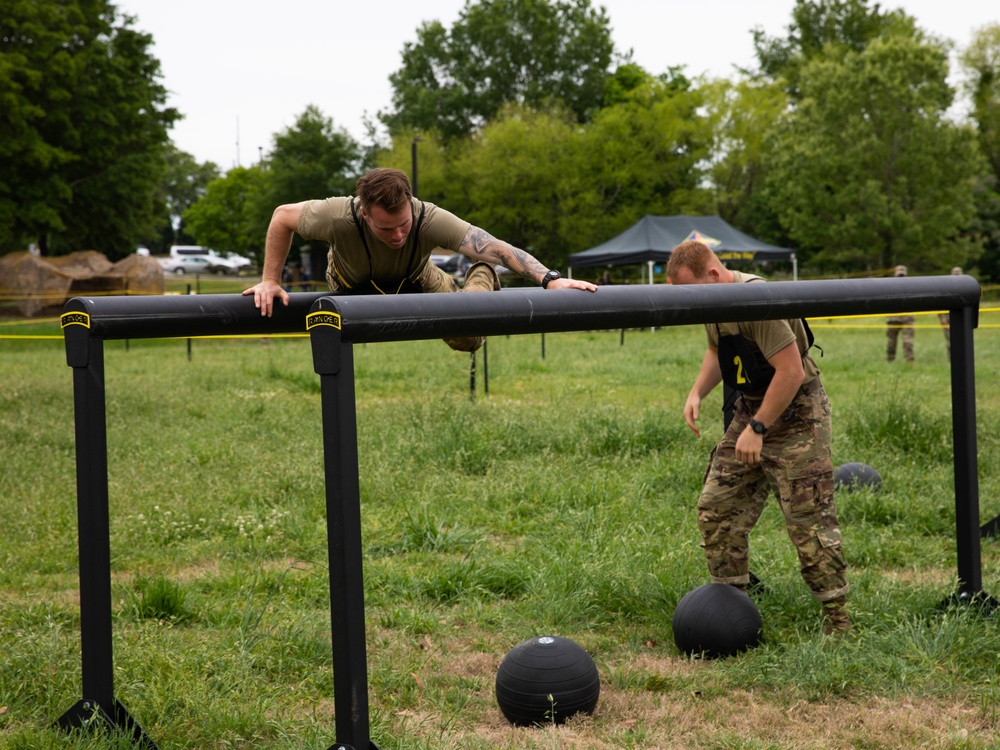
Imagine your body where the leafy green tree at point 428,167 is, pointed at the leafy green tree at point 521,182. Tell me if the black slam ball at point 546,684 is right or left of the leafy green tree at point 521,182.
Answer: right

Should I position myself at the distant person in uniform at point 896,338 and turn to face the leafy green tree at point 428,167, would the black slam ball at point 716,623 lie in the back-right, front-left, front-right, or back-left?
back-left

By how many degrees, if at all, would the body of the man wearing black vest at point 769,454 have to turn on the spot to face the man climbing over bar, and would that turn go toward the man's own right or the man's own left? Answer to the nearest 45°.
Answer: approximately 45° to the man's own right

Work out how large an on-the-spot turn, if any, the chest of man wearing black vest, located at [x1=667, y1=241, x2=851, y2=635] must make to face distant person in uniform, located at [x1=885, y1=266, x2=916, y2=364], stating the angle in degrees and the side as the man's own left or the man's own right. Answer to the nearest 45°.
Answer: approximately 135° to the man's own right

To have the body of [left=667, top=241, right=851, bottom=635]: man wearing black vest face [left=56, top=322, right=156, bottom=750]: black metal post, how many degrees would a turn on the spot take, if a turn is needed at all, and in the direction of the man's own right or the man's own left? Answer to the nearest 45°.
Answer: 0° — they already face it

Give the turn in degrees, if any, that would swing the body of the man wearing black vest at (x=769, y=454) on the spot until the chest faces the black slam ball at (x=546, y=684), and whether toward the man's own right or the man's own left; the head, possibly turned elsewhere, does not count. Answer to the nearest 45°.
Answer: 0° — they already face it

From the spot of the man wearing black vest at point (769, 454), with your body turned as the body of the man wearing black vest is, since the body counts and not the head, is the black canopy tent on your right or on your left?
on your right

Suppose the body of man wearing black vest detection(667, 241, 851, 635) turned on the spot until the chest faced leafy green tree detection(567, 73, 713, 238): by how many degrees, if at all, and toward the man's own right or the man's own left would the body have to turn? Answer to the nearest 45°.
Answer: approximately 135° to the man's own right

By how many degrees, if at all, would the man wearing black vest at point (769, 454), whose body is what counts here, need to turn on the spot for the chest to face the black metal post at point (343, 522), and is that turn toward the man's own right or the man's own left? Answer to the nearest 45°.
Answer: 0° — they already face it

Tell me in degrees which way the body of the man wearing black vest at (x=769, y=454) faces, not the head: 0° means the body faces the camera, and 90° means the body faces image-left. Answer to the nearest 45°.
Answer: approximately 45°

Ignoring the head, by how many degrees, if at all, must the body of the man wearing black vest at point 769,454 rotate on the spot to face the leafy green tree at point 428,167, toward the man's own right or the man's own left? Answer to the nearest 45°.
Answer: approximately 135° to the man's own right
